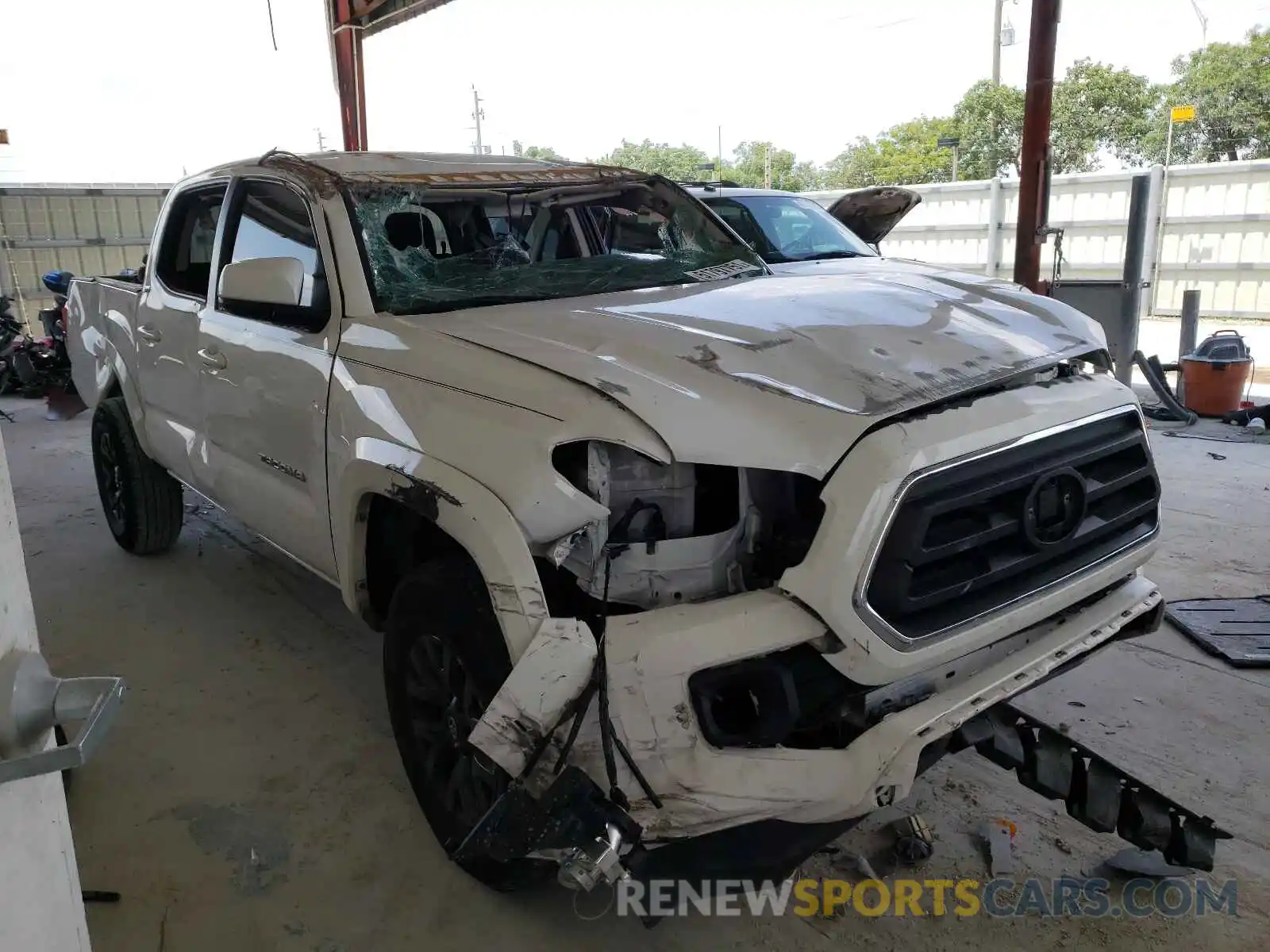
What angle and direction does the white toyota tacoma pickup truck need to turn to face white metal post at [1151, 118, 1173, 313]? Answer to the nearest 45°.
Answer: approximately 90° to its left

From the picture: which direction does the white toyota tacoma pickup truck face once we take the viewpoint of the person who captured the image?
facing the viewer and to the right of the viewer

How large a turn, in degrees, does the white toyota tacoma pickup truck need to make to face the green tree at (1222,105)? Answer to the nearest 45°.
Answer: approximately 90° to its left

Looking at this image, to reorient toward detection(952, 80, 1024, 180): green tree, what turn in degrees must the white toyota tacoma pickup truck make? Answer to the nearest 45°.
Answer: approximately 135° to its left

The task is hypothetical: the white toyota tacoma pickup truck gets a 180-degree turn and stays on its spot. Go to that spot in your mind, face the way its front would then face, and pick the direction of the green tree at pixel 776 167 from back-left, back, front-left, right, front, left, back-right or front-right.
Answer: front-right

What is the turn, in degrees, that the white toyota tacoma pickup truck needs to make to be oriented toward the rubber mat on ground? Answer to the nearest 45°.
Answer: approximately 90° to its left

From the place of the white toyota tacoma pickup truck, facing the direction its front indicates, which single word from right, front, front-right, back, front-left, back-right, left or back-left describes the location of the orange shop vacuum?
left

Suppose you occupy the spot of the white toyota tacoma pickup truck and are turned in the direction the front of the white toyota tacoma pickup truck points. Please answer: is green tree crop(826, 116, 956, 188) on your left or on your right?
on your left

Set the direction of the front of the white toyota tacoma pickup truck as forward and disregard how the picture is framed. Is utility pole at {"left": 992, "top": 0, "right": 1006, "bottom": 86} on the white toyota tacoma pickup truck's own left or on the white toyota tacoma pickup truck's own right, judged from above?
on the white toyota tacoma pickup truck's own left

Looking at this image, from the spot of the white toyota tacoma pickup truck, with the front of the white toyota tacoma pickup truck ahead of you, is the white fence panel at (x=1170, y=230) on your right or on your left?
on your left

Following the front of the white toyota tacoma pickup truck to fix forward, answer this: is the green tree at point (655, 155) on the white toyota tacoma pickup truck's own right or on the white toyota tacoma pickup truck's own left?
on the white toyota tacoma pickup truck's own left
